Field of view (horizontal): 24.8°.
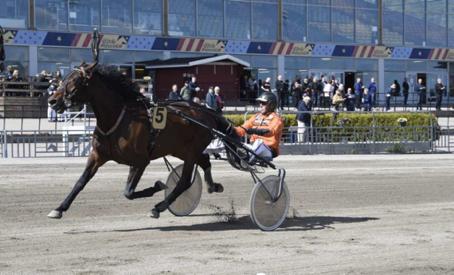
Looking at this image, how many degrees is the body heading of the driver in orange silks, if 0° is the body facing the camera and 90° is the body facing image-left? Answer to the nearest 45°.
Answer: approximately 45°

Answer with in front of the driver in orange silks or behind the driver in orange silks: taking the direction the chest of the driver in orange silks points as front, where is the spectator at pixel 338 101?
behind

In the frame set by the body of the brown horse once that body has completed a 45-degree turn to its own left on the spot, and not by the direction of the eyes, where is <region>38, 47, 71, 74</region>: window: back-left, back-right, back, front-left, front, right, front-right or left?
back-right

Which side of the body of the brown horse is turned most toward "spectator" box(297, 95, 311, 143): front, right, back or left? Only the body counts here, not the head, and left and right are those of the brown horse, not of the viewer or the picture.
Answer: right

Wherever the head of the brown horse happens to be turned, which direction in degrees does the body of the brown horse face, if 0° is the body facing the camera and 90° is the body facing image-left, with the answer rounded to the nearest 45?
approximately 90°

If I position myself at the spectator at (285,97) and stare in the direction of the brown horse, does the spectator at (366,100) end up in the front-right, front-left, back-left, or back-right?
back-left
